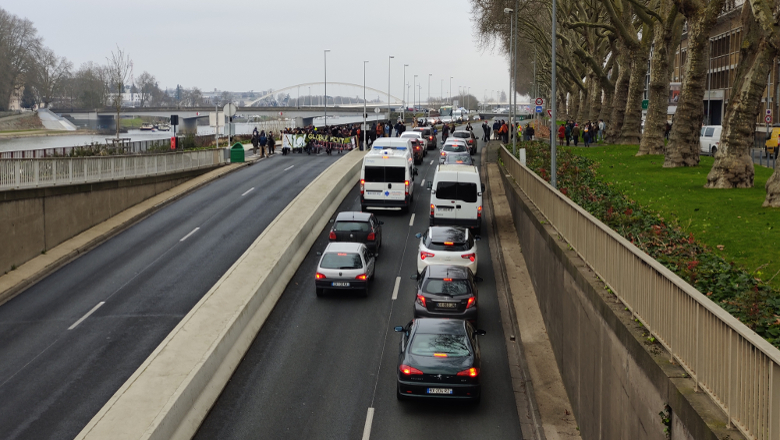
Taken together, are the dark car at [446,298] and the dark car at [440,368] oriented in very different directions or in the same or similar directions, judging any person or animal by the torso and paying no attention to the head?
same or similar directions

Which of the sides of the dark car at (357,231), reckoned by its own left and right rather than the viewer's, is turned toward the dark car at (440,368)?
back

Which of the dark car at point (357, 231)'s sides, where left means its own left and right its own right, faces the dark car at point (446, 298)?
back

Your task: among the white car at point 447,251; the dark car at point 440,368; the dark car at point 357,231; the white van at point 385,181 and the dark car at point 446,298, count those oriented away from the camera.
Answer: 5

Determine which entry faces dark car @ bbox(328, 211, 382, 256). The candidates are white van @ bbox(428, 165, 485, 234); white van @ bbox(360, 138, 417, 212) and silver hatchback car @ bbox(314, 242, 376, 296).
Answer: the silver hatchback car

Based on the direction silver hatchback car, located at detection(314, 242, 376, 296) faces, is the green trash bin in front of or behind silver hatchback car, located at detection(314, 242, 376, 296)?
in front

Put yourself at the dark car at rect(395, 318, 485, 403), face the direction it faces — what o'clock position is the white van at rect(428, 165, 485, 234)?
The white van is roughly at 12 o'clock from the dark car.

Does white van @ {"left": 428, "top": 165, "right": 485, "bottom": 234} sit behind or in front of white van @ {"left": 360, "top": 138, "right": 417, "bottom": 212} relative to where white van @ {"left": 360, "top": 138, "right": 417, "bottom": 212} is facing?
behind

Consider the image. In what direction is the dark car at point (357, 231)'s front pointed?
away from the camera

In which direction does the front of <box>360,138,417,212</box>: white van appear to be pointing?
away from the camera

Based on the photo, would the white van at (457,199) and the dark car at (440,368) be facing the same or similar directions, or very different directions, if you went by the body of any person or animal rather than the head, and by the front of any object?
same or similar directions

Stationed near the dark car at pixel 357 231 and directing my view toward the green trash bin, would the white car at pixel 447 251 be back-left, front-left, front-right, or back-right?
back-right

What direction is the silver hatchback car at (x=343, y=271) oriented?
away from the camera

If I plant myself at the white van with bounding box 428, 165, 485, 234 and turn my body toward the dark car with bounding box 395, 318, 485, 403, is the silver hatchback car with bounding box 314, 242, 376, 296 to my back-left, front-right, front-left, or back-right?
front-right
